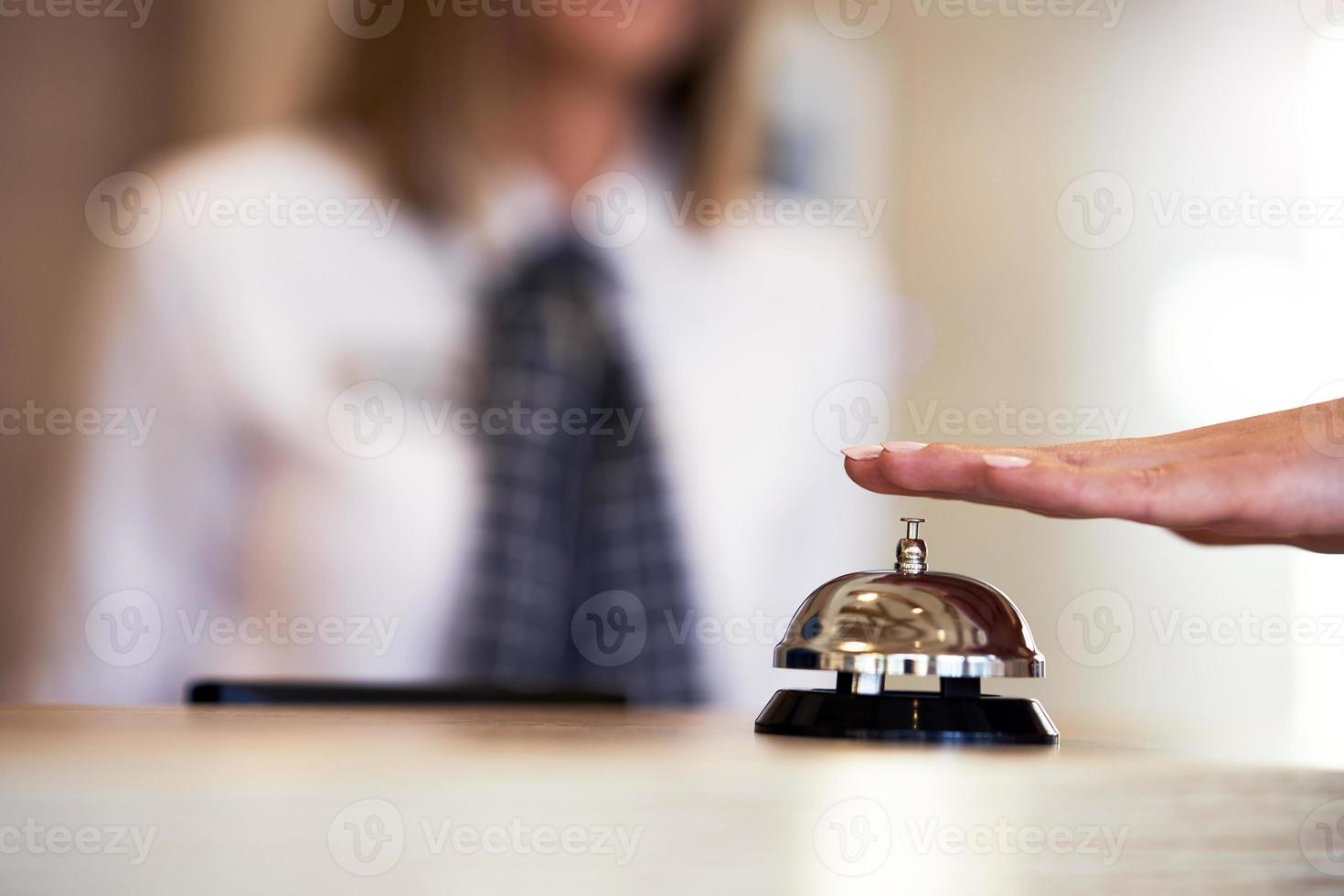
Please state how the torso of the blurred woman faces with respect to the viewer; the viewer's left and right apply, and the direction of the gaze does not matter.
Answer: facing the viewer and to the right of the viewer

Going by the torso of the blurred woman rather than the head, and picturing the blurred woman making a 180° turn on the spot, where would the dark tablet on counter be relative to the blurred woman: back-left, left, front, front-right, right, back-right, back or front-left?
back-left

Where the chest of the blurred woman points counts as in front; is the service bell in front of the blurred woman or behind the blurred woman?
in front
